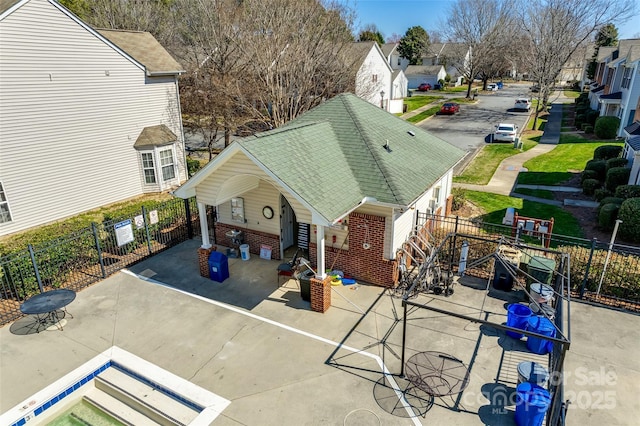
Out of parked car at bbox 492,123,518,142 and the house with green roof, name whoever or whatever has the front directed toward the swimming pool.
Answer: the house with green roof

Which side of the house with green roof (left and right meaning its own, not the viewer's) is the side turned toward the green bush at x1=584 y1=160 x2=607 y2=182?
back

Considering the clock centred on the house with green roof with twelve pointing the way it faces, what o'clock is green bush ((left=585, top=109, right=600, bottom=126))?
The green bush is roughly at 6 o'clock from the house with green roof.

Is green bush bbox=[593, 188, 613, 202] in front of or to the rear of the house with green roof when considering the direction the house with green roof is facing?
to the rear

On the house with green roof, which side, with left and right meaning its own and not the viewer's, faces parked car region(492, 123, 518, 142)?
back

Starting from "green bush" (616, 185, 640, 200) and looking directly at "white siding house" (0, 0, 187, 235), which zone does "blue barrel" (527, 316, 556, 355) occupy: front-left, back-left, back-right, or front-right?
front-left

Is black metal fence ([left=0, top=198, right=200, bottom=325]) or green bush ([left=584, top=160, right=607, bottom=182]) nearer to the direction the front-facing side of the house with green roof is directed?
the black metal fence

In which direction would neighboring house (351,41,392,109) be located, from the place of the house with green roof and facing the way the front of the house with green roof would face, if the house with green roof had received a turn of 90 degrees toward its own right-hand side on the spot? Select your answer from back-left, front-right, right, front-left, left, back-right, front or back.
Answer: front-right

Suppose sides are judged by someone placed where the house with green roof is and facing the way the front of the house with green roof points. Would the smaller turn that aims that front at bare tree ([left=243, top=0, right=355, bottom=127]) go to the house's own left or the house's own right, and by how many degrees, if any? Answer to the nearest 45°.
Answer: approximately 135° to the house's own right

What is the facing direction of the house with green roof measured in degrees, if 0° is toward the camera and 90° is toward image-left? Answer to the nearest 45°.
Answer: approximately 45°
